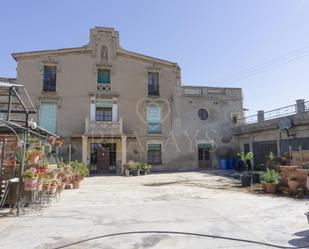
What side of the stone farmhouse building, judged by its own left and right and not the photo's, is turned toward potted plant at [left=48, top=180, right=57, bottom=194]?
front

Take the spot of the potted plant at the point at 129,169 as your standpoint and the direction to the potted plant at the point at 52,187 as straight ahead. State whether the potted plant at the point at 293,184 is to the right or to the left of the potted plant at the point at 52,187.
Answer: left

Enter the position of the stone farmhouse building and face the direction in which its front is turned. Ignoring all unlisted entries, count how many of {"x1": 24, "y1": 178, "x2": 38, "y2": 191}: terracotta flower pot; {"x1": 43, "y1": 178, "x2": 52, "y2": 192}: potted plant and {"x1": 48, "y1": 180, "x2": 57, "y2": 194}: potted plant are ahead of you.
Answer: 3

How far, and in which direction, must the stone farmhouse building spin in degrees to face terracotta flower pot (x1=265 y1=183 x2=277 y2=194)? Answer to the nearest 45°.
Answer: approximately 45° to its left

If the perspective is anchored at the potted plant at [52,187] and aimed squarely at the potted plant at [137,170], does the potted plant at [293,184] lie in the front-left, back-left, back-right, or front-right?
front-right

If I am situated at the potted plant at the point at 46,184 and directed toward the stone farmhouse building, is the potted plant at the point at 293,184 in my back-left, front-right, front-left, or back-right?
front-right

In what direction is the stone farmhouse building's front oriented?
toward the camera

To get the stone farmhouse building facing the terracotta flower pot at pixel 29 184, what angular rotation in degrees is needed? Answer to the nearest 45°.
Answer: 0° — it already faces it

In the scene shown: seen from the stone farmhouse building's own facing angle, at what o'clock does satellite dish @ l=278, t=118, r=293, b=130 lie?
The satellite dish is roughly at 10 o'clock from the stone farmhouse building.

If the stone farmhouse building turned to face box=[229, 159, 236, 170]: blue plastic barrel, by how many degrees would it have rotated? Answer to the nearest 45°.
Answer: approximately 90° to its left

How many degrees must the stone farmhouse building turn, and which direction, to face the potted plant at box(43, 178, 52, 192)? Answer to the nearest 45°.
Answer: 0° — it already faces it
